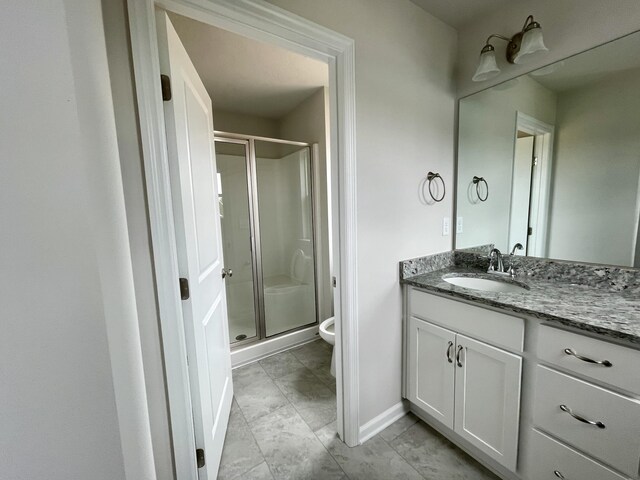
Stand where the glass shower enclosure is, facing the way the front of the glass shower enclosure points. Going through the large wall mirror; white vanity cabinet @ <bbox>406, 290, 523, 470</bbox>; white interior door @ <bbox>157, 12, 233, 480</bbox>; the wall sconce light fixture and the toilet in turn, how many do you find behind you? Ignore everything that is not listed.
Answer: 0

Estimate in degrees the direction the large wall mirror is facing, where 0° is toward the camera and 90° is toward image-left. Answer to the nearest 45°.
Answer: approximately 45°

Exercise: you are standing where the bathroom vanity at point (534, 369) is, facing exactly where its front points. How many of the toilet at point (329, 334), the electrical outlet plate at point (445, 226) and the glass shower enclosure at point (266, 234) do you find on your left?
0

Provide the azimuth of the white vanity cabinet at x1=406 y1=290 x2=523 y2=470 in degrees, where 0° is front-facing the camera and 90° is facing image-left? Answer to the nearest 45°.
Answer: approximately 45°

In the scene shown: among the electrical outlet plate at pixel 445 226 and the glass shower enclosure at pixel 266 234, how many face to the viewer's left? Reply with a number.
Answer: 0

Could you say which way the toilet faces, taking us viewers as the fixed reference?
facing the viewer and to the left of the viewer

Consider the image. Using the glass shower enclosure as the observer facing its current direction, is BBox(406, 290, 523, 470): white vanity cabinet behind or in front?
in front

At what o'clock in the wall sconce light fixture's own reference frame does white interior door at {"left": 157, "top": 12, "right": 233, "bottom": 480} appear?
The white interior door is roughly at 12 o'clock from the wall sconce light fixture.

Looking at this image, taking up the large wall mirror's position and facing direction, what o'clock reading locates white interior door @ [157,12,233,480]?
The white interior door is roughly at 12 o'clock from the large wall mirror.

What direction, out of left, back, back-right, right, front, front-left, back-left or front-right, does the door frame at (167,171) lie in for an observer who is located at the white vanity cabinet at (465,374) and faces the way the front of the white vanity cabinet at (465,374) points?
front

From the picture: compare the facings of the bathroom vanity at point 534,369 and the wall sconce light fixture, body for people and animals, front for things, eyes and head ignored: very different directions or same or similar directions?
same or similar directions

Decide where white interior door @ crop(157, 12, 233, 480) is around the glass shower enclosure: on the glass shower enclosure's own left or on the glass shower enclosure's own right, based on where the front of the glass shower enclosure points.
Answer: on the glass shower enclosure's own right

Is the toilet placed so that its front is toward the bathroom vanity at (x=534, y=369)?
no

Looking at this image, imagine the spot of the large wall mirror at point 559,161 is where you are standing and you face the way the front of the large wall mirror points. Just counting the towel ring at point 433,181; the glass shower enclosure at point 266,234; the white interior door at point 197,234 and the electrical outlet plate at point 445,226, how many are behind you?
0

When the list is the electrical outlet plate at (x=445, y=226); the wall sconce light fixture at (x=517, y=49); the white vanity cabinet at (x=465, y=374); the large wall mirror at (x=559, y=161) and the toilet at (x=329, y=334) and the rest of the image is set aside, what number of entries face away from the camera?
0
